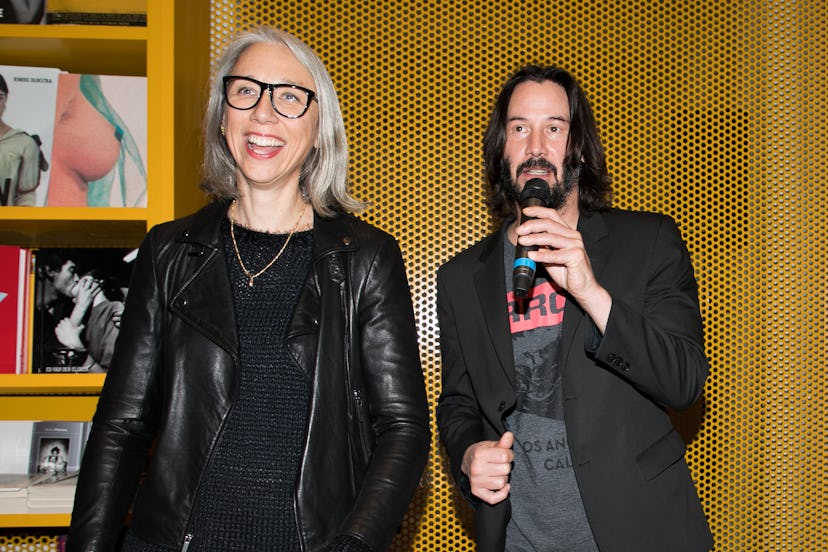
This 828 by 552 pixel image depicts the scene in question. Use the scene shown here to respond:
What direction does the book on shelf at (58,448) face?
toward the camera

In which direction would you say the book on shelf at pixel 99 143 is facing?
toward the camera

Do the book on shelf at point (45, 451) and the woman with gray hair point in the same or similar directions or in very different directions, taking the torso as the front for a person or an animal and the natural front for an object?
same or similar directions

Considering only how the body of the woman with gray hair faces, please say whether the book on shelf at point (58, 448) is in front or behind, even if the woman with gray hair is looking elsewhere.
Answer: behind

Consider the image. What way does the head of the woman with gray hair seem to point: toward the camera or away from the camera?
toward the camera

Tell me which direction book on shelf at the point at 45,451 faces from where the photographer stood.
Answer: facing the viewer
